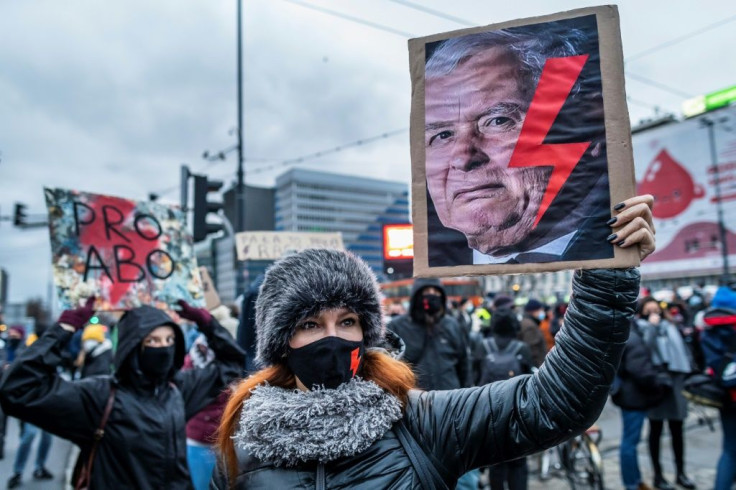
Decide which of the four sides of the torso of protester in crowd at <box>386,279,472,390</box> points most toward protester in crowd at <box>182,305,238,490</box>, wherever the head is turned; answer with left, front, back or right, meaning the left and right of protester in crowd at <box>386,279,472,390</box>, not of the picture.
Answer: right

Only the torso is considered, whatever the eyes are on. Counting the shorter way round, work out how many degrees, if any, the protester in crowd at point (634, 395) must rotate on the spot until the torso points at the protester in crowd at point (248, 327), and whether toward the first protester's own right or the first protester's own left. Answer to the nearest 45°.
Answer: approximately 135° to the first protester's own right

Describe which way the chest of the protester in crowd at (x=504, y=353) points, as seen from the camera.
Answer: away from the camera

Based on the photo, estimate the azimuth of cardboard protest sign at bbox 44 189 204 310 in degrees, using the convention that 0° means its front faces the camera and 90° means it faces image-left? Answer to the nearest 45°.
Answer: approximately 0°
